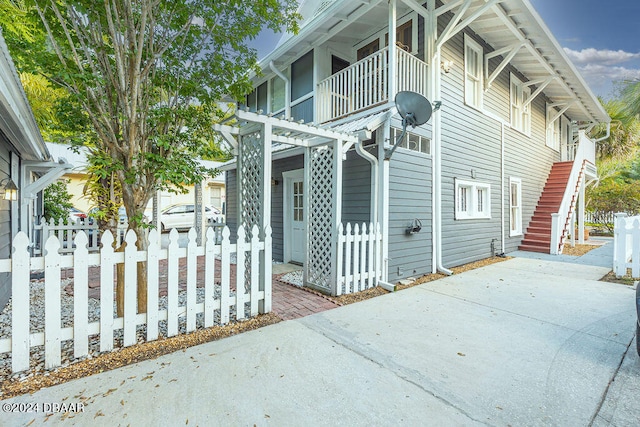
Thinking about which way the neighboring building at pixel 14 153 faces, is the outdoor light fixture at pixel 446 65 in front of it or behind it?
in front

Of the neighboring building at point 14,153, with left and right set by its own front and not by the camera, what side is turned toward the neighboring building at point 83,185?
left

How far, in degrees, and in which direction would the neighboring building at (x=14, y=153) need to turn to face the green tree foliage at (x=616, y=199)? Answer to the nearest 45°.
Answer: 0° — it already faces it

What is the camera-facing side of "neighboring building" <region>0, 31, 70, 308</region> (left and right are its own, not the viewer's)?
right

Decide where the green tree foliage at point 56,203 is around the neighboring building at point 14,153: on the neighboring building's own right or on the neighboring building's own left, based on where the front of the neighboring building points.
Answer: on the neighboring building's own left

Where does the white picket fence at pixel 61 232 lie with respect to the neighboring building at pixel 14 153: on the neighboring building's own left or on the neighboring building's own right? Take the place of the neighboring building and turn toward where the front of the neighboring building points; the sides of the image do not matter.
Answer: on the neighboring building's own left
